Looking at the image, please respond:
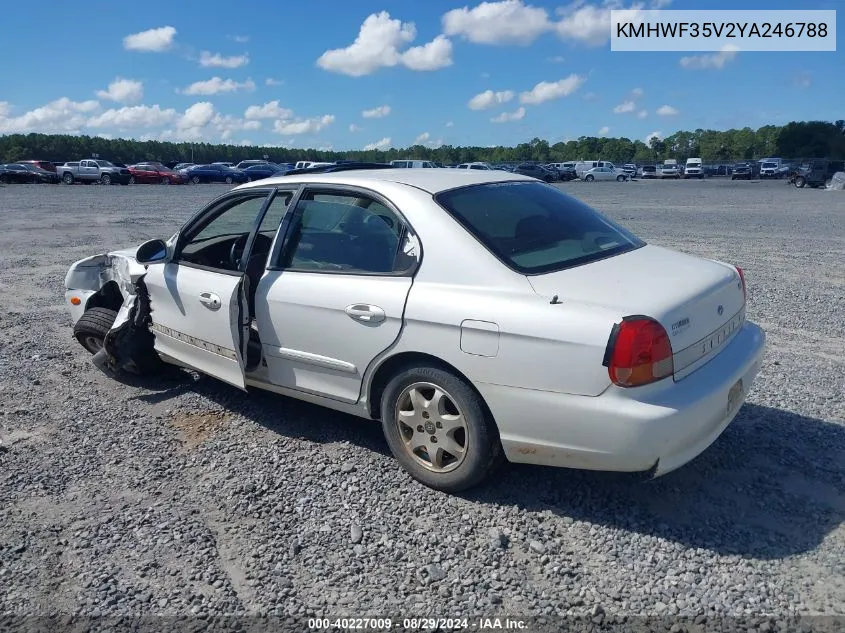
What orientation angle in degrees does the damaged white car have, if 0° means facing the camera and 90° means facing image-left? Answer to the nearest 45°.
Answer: approximately 135°

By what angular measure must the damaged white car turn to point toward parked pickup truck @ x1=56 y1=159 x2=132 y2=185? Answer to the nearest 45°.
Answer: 0° — it already faces it

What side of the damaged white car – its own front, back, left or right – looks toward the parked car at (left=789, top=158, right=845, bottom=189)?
right

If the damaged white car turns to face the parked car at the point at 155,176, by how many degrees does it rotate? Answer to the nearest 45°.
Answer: approximately 45° to its right
